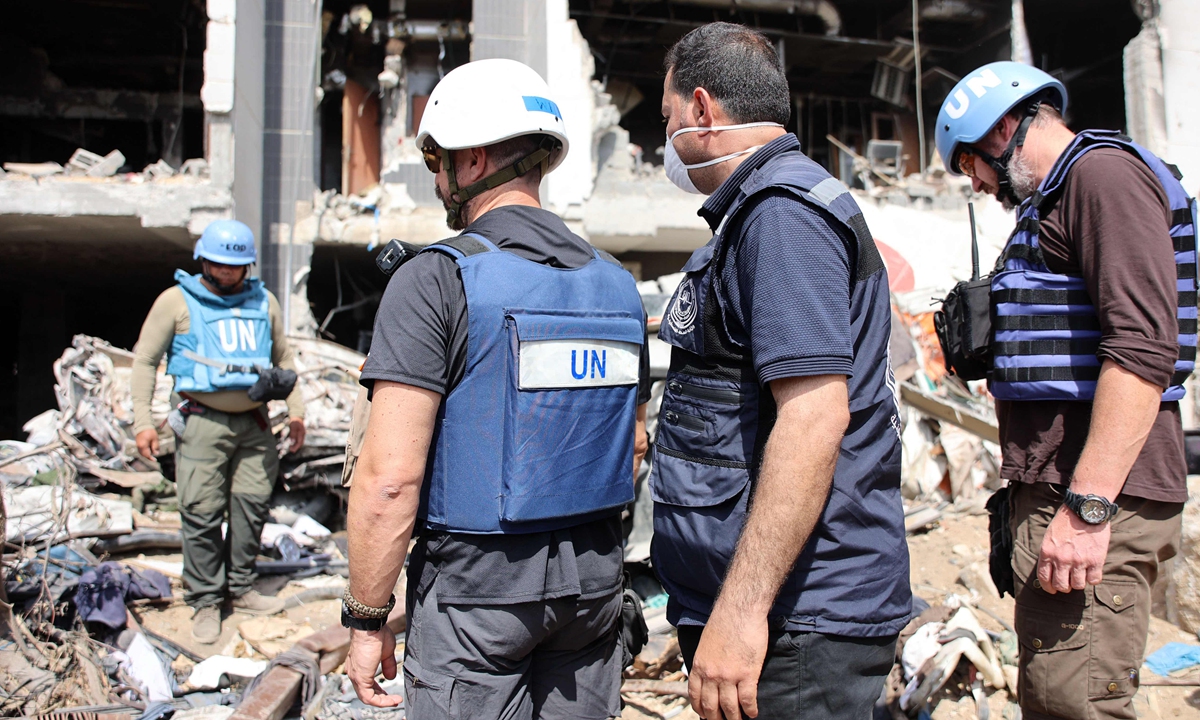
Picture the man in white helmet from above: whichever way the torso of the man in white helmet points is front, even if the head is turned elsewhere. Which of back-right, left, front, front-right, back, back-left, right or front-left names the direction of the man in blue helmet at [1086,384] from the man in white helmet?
back-right

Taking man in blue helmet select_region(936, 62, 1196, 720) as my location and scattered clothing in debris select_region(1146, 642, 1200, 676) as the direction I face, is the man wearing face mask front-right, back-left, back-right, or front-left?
back-left

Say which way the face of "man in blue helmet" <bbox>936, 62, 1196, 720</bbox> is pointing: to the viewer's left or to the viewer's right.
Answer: to the viewer's left

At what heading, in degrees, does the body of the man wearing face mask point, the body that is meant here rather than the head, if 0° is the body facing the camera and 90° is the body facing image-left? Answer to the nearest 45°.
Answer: approximately 90°

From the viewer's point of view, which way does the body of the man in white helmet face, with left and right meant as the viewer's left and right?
facing away from the viewer and to the left of the viewer

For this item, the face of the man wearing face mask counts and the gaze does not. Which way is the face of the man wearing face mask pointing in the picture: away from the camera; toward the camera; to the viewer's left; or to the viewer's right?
to the viewer's left

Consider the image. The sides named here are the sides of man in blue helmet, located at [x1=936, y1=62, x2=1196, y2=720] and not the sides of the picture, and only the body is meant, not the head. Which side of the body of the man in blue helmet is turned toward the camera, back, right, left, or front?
left
